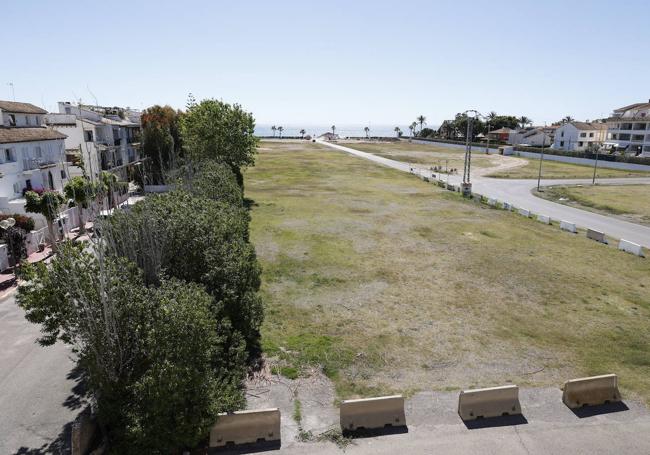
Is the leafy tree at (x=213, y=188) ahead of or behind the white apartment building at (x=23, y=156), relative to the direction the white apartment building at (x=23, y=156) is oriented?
ahead

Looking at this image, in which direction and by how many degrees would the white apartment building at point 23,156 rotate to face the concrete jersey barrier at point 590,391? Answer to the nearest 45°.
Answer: approximately 45° to its right

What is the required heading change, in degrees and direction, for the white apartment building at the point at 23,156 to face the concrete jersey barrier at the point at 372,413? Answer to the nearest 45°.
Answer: approximately 45° to its right

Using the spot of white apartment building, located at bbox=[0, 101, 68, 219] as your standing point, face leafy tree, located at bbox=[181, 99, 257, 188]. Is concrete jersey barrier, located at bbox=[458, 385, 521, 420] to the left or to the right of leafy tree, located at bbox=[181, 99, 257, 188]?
right

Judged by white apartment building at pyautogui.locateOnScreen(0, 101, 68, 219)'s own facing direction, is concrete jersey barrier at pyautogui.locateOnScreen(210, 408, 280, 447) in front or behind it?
in front

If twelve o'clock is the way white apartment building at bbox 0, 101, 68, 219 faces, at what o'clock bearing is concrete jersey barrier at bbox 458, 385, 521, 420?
The concrete jersey barrier is roughly at 1 o'clock from the white apartment building.

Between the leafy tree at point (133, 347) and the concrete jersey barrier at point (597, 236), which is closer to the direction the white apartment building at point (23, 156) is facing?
the concrete jersey barrier

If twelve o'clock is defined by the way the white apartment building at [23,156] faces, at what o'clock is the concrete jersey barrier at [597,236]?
The concrete jersey barrier is roughly at 12 o'clock from the white apartment building.

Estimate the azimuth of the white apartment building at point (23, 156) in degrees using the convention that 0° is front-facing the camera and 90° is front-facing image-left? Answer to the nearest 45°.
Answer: approximately 315°

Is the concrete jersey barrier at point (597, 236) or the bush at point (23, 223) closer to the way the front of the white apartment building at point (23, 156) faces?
the concrete jersey barrier
